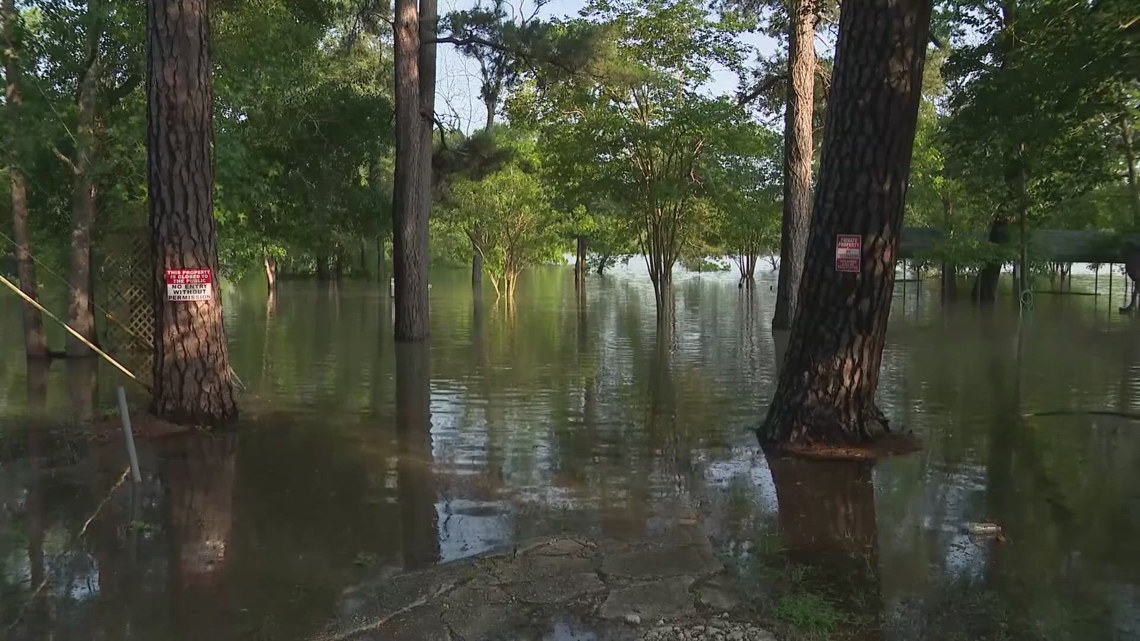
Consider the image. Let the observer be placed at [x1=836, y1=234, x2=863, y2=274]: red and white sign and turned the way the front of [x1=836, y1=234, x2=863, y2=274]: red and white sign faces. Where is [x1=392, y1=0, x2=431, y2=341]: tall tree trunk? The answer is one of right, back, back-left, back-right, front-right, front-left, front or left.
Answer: back-right

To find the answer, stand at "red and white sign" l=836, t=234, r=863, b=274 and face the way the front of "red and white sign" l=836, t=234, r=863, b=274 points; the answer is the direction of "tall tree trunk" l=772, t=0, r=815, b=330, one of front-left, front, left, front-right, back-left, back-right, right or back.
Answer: back

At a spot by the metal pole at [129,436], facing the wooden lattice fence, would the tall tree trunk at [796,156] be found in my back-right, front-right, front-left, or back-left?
front-right

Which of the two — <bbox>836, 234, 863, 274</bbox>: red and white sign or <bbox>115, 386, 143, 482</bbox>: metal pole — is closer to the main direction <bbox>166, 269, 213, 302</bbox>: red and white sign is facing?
the metal pole

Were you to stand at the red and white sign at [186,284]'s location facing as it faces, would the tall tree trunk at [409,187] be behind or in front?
behind

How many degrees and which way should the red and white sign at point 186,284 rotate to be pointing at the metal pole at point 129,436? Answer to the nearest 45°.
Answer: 0° — it already faces it

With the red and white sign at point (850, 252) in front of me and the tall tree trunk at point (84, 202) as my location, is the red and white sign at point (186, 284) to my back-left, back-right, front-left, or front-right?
front-right

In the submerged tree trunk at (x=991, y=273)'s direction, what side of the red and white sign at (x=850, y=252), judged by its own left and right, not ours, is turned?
back

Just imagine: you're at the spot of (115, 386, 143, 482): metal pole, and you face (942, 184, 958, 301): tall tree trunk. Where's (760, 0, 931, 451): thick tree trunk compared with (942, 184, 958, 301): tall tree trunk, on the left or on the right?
right

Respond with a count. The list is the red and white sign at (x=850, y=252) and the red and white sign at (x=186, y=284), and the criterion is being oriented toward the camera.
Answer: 2

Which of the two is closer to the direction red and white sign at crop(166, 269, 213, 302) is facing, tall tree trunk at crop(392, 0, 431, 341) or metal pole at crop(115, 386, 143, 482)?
the metal pole

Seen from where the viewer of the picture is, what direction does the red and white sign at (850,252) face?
facing the viewer

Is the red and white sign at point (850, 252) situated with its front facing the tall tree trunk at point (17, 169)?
no

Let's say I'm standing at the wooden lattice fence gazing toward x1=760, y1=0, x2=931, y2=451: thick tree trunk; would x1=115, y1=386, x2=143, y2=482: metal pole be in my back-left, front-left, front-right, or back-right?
front-right

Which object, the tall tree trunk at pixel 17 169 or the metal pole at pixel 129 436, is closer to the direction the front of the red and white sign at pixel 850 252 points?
the metal pole

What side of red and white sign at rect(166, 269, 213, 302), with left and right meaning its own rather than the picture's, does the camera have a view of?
front
